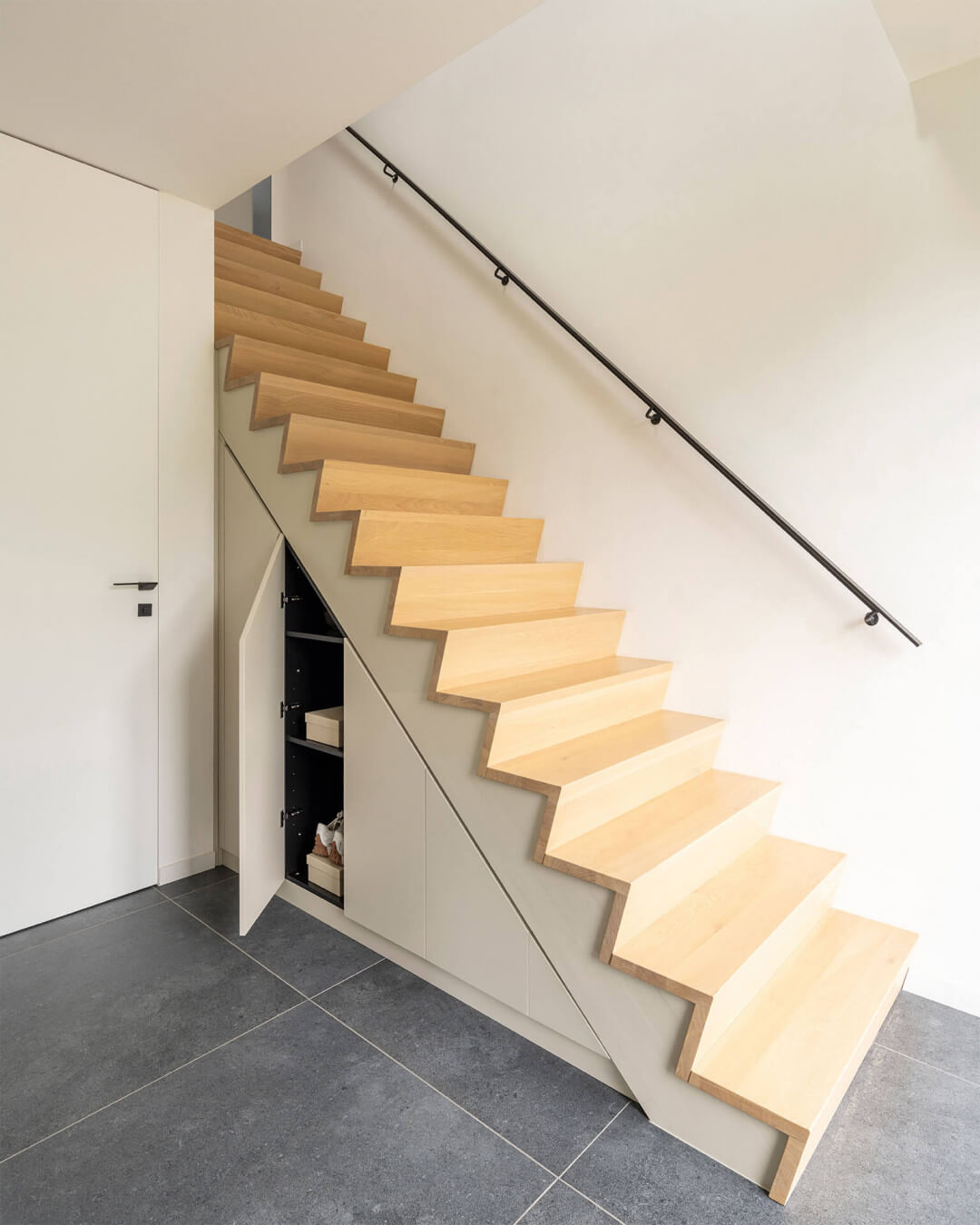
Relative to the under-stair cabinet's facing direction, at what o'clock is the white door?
The white door is roughly at 2 o'clock from the under-stair cabinet.

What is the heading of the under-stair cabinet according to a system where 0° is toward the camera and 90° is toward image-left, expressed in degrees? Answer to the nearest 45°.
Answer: approximately 45°

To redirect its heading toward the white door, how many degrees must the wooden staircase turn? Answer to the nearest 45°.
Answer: approximately 135° to its right

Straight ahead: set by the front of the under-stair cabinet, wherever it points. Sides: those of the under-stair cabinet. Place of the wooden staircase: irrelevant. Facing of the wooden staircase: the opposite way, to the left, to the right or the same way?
to the left

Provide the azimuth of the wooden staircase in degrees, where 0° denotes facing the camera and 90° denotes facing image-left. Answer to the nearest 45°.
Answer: approximately 315°
